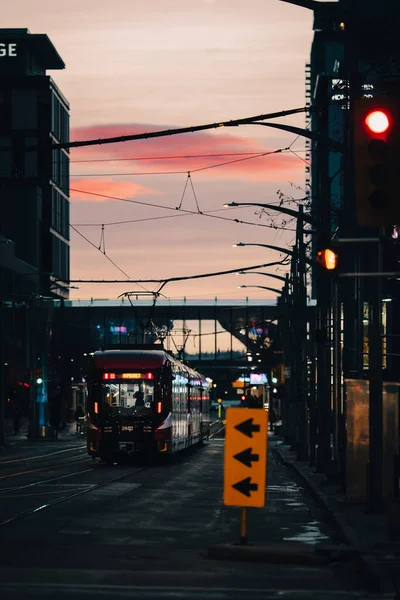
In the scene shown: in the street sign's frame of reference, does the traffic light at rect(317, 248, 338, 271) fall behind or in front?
behind

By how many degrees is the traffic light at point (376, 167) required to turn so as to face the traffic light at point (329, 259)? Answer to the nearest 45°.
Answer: approximately 180°

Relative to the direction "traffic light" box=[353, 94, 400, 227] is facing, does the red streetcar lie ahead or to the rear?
to the rear

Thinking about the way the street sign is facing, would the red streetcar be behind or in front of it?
behind
